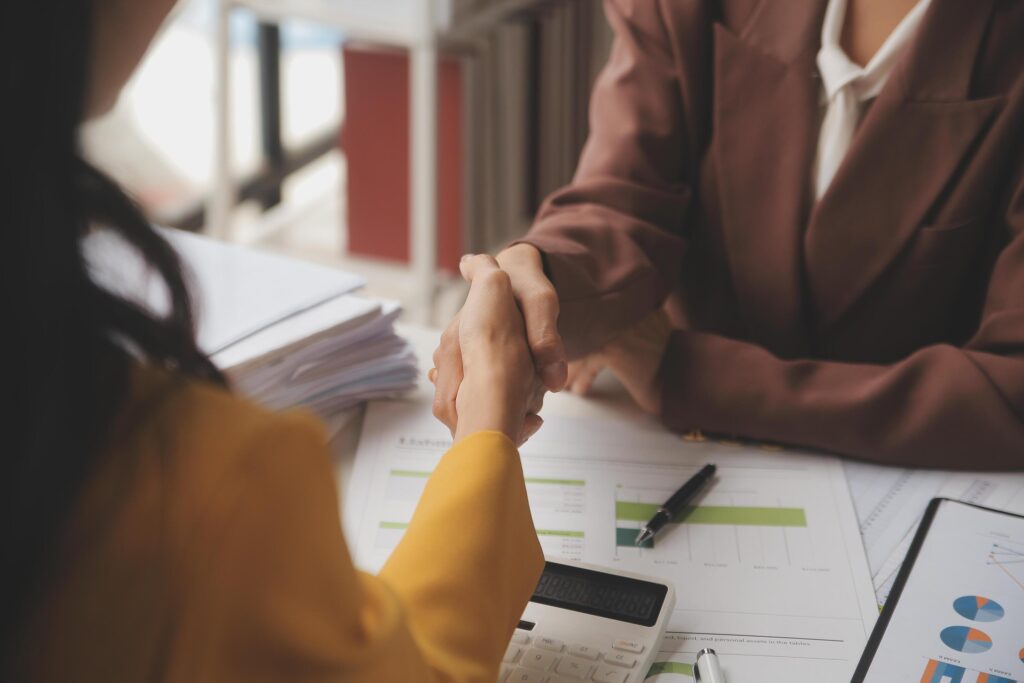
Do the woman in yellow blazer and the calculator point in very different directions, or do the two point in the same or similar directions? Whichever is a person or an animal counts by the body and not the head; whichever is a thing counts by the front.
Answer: very different directions

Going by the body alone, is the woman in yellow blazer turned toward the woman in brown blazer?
yes

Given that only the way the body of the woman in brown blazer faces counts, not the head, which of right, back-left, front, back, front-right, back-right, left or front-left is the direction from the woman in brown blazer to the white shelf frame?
right

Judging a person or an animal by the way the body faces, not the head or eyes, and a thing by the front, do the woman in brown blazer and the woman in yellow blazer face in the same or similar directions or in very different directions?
very different directions

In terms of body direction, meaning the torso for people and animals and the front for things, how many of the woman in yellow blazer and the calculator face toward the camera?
1

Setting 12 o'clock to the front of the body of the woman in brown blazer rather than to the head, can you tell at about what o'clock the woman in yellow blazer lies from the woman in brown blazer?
The woman in yellow blazer is roughly at 1 o'clock from the woman in brown blazer.

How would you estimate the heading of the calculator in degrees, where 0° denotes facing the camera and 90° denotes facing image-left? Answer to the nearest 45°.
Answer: approximately 0°

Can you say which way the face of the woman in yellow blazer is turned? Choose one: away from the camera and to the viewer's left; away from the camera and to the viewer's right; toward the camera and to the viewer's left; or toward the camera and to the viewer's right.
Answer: away from the camera and to the viewer's right
